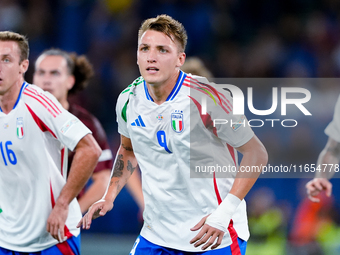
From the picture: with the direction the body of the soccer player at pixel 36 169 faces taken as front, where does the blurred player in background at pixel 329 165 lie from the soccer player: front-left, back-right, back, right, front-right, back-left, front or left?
back-left

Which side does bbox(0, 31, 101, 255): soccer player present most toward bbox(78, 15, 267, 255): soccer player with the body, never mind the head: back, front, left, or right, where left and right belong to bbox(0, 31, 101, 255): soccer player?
left

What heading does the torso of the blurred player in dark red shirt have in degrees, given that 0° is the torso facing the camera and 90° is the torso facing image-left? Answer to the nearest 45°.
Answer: approximately 45°

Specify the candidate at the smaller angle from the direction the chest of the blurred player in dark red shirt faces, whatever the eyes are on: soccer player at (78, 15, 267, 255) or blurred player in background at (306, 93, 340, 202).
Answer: the soccer player

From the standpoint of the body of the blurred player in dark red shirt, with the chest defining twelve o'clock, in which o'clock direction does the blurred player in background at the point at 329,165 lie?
The blurred player in background is roughly at 9 o'clock from the blurred player in dark red shirt.

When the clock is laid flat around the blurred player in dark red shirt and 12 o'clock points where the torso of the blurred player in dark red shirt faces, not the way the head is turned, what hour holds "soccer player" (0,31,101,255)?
The soccer player is roughly at 11 o'clock from the blurred player in dark red shirt.

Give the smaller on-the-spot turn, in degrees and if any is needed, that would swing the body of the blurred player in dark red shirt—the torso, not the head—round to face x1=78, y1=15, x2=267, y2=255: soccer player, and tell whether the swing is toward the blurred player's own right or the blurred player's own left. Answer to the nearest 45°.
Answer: approximately 45° to the blurred player's own left
